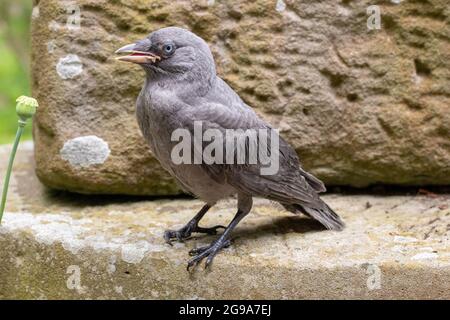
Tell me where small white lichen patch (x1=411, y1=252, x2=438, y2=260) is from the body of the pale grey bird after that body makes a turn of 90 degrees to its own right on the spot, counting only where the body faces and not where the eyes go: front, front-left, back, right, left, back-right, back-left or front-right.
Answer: right

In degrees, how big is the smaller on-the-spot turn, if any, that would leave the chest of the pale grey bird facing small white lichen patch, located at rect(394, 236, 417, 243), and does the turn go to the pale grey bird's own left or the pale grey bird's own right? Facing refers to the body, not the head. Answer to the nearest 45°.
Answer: approximately 180°

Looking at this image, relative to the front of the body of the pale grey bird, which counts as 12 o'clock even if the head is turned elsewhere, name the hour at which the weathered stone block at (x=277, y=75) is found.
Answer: The weathered stone block is roughly at 4 o'clock from the pale grey bird.

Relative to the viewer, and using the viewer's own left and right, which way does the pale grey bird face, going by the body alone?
facing to the left of the viewer
